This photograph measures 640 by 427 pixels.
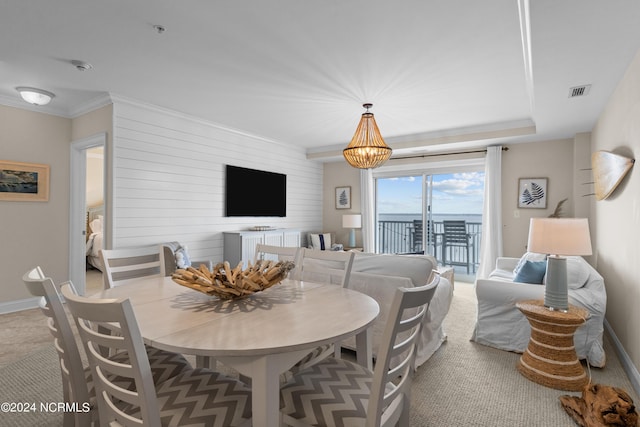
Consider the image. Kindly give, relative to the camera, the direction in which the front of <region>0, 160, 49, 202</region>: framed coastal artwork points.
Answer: facing the viewer and to the right of the viewer

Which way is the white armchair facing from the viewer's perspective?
to the viewer's left

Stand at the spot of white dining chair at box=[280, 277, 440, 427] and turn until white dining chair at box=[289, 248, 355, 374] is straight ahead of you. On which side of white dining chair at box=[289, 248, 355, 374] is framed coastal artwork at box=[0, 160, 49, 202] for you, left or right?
left

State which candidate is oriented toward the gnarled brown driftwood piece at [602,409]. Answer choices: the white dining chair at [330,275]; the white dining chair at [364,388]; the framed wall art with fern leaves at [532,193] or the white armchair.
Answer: the framed wall art with fern leaves

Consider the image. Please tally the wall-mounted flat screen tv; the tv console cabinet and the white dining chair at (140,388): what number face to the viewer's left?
0

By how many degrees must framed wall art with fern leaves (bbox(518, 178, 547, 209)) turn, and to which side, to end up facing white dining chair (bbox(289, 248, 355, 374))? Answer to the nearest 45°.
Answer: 0° — it already faces it

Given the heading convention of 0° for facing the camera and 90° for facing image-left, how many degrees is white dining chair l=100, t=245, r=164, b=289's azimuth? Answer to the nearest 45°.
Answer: approximately 315°

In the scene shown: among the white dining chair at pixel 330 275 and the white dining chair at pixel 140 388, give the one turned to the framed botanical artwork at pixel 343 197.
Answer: the white dining chair at pixel 140 388

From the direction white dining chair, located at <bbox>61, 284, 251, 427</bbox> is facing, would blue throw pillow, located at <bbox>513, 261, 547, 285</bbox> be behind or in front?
in front

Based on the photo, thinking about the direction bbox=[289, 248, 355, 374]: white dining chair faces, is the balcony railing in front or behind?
behind

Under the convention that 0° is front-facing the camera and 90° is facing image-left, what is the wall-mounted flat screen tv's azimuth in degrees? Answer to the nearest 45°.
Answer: approximately 315°

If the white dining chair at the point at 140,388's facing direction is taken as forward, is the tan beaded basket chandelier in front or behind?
in front

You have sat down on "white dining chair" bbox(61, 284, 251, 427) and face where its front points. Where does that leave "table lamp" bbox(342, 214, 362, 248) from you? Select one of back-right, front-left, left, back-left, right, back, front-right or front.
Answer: front

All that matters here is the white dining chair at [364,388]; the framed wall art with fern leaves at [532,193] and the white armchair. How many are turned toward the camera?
1

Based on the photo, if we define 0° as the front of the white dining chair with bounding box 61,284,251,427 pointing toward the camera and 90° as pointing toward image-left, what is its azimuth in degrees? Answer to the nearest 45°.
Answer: approximately 225°

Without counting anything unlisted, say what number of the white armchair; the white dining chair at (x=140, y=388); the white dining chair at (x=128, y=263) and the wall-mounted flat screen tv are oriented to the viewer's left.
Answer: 1

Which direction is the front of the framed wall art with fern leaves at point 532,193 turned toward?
toward the camera
